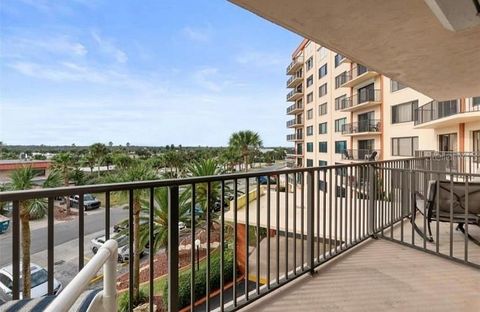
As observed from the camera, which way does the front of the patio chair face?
facing away from the viewer and to the left of the viewer

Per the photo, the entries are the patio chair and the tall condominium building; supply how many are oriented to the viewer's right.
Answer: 0

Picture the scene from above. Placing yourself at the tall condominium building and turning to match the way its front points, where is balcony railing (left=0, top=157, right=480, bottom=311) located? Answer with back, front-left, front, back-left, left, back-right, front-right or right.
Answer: front-left

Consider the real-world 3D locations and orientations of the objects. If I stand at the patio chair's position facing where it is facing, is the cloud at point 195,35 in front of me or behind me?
in front

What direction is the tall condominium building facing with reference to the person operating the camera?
facing the viewer and to the left of the viewer

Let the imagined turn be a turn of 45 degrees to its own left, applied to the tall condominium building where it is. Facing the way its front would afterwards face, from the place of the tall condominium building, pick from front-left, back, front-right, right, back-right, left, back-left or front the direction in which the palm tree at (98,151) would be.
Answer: right

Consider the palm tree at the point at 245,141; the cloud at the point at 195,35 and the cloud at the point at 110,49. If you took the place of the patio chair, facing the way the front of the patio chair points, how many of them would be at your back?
0

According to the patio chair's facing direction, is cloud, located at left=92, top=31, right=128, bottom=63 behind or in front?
in front

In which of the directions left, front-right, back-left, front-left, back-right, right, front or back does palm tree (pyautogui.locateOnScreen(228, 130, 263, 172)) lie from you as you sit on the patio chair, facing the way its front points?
front
